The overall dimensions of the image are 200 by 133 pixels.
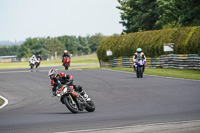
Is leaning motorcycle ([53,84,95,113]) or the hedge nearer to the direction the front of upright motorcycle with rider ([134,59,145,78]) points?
the leaning motorcycle

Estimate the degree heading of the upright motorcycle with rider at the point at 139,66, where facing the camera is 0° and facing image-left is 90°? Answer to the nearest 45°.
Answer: approximately 0°

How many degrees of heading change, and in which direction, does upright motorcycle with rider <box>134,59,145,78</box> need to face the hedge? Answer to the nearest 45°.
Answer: approximately 180°

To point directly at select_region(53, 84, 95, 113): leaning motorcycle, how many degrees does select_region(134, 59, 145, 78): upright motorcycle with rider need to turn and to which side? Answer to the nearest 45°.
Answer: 0° — it already faces it
